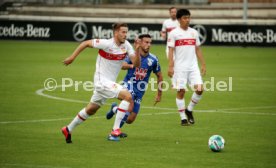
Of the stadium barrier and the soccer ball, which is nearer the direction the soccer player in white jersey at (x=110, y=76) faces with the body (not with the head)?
the soccer ball

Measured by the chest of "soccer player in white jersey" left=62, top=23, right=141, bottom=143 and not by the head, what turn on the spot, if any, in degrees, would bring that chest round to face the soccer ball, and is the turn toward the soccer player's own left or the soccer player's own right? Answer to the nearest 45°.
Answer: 0° — they already face it

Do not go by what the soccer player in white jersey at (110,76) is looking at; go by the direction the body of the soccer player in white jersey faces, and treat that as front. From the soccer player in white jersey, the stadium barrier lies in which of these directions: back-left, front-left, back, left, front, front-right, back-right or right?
back-left

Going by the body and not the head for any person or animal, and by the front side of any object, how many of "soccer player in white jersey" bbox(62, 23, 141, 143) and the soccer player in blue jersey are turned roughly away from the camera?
0

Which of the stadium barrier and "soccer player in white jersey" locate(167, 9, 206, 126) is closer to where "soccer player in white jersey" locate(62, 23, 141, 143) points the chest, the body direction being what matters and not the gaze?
the soccer player in white jersey

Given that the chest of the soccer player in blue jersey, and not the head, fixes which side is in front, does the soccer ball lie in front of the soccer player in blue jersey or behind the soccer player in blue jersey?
in front

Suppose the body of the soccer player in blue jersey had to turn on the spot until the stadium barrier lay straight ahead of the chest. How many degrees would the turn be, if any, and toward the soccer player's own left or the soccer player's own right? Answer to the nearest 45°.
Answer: approximately 135° to the soccer player's own left

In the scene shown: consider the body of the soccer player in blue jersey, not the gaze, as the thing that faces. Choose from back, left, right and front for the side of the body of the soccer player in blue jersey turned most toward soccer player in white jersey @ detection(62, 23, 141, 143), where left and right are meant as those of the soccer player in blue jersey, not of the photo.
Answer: right

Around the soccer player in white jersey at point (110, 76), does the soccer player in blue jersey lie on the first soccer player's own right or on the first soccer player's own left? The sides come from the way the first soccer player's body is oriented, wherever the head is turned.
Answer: on the first soccer player's own left

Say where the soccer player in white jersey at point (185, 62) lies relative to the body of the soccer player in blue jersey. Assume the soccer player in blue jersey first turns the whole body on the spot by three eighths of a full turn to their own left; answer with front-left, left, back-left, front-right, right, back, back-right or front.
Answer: front-right

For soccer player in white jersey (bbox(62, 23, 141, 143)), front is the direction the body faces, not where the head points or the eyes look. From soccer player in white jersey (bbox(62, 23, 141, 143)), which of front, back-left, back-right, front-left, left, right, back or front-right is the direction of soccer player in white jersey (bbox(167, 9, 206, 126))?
left

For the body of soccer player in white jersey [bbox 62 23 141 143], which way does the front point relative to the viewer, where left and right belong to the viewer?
facing the viewer and to the right of the viewer
